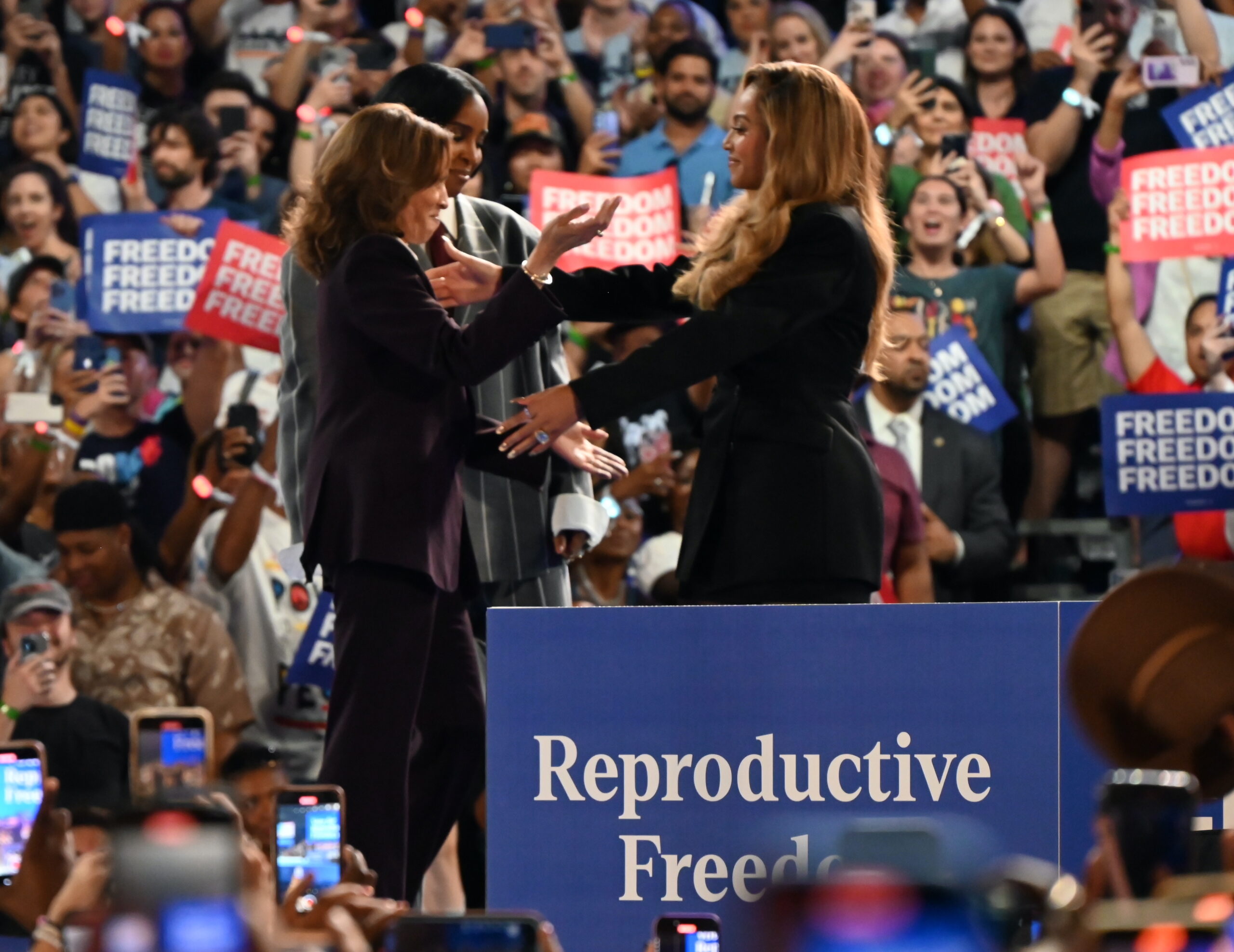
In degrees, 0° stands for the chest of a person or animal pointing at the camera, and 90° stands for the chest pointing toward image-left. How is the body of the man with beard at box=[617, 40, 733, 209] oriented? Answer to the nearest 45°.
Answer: approximately 0°

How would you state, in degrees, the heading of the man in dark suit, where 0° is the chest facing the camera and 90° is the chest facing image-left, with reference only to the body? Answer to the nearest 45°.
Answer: approximately 45°

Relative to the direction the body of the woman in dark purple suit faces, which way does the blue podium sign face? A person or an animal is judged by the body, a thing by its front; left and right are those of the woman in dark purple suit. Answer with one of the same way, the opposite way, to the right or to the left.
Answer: to the right

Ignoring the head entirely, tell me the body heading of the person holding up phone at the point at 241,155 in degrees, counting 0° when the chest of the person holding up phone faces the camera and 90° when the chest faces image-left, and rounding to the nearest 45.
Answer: approximately 0°

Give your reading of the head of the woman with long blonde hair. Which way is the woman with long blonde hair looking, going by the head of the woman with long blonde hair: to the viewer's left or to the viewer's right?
to the viewer's left

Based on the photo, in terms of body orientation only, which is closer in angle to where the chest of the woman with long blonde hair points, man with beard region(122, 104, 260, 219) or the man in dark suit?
the man with beard

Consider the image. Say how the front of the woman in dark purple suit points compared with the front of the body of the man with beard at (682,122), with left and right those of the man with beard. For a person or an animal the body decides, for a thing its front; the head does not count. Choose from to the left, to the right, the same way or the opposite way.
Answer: to the left

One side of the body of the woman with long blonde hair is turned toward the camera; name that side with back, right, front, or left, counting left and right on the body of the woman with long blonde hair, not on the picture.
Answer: left
